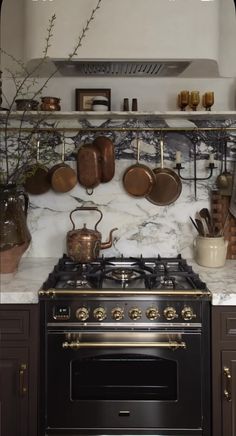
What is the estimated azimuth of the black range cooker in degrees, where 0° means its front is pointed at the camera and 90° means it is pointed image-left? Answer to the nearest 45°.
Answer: approximately 0°

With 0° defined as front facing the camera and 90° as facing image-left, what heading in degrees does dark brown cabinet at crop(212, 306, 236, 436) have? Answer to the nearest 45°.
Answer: approximately 0°

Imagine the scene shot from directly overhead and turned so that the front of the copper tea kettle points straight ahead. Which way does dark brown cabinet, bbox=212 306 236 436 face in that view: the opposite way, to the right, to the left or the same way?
to the right

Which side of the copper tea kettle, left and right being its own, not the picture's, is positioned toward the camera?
right

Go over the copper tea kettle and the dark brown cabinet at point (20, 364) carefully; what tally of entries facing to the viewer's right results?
1
